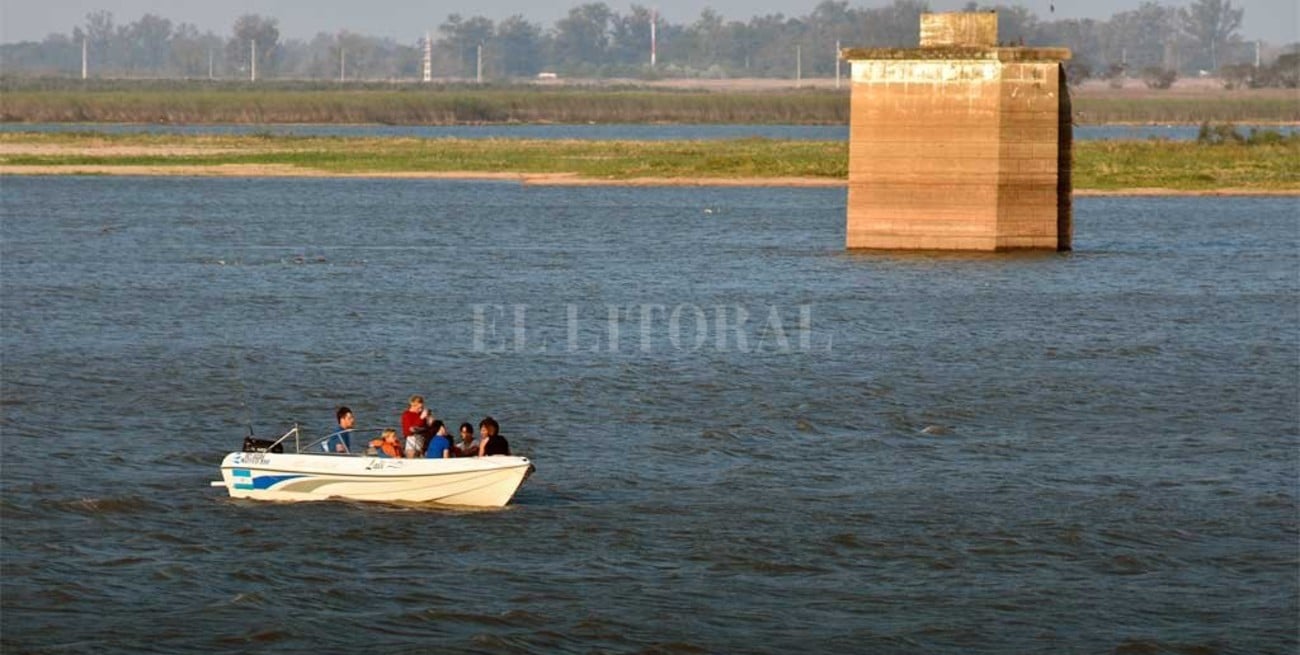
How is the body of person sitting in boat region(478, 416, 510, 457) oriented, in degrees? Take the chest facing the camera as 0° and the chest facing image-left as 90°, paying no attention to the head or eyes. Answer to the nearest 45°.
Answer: approximately 90°

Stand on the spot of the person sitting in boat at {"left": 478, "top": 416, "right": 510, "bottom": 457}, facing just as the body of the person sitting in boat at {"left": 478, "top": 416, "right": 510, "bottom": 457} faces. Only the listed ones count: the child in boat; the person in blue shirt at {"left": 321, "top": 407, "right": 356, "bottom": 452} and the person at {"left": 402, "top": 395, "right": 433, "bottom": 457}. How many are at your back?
0

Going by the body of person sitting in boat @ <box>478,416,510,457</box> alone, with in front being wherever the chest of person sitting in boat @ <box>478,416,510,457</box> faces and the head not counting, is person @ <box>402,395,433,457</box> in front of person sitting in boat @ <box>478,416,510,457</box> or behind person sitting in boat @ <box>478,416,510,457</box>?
in front

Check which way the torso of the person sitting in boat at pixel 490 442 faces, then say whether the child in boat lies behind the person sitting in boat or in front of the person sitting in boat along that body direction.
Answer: in front

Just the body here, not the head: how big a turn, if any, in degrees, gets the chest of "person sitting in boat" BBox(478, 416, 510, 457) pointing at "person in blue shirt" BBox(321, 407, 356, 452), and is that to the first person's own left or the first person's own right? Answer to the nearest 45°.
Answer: approximately 45° to the first person's own right
